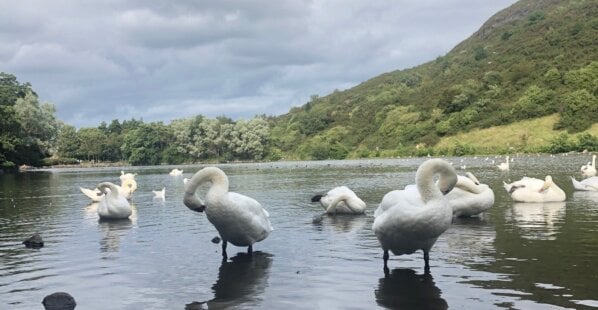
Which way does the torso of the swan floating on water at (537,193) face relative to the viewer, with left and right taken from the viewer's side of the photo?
facing to the right of the viewer

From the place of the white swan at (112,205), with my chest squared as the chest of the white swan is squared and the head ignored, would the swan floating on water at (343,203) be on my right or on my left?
on my left
